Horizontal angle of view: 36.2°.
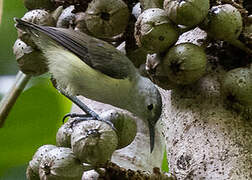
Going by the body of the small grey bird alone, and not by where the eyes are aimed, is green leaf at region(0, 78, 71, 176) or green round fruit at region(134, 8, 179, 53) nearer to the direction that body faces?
the green round fruit

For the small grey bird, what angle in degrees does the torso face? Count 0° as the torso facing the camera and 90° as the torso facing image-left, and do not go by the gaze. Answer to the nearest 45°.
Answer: approximately 270°

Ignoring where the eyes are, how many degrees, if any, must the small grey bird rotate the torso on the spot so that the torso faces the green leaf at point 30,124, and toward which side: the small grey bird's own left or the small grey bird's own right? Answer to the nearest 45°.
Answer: approximately 135° to the small grey bird's own left

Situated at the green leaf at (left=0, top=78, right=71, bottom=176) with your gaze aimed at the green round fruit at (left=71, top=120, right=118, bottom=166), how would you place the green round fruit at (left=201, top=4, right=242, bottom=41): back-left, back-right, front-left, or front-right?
front-left

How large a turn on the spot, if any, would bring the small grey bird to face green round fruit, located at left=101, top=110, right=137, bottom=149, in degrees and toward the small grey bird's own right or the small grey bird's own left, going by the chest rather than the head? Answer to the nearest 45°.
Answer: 0° — it already faces it
